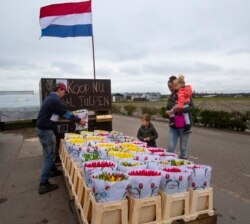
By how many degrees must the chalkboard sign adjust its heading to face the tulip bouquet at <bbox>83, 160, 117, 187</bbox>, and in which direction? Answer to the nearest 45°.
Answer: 0° — it already faces it

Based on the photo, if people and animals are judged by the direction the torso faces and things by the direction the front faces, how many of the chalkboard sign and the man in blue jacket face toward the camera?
1

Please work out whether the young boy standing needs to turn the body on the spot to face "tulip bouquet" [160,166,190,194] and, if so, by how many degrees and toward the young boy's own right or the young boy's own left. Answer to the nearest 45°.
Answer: approximately 45° to the young boy's own left

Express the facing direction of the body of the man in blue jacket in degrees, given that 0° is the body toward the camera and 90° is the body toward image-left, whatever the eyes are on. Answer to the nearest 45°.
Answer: approximately 270°

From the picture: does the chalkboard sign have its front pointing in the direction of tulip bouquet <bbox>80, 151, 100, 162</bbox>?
yes

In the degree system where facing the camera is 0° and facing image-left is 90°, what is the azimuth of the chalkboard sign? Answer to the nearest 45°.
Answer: approximately 0°

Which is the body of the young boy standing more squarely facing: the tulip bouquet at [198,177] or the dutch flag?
the tulip bouquet

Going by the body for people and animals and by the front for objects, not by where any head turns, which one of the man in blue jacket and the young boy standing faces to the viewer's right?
the man in blue jacket

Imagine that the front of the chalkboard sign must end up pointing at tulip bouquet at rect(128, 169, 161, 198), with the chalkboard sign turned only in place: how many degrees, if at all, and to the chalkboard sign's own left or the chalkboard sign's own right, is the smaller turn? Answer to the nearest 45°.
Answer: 0° — it already faces it

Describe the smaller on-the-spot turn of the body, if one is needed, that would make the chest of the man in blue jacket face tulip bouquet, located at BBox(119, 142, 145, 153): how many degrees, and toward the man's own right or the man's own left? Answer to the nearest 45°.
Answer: approximately 45° to the man's own right

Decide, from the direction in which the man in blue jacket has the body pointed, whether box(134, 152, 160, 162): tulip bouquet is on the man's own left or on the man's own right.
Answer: on the man's own right
